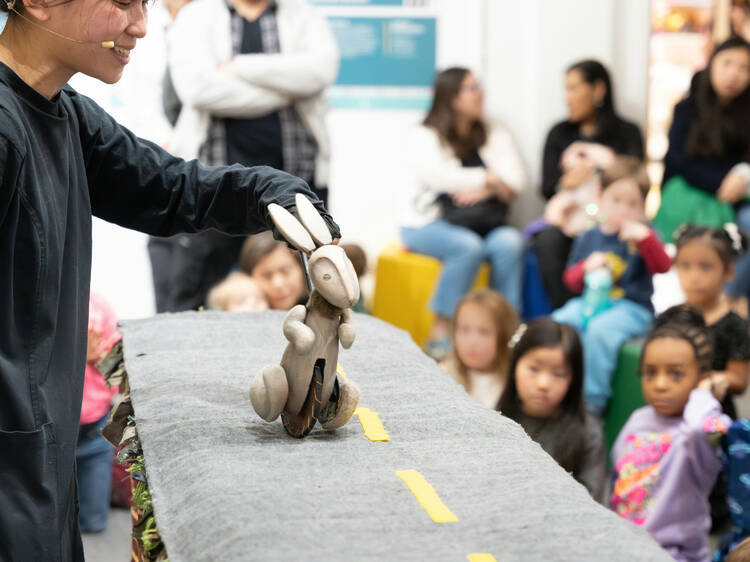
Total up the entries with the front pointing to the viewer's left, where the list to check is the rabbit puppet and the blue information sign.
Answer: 0

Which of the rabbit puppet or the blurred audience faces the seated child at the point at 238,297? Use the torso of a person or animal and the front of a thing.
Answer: the blurred audience

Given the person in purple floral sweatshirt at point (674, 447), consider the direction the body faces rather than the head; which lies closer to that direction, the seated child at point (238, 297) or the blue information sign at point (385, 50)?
the seated child

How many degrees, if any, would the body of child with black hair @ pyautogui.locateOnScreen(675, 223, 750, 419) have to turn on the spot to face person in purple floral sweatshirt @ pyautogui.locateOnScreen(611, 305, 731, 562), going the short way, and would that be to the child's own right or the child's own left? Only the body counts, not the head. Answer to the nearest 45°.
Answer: approximately 45° to the child's own left

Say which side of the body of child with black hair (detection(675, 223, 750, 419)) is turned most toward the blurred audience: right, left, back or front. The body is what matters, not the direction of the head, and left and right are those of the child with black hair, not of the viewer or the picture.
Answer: right

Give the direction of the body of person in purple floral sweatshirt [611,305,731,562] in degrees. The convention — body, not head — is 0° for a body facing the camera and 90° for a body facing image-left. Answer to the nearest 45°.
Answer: approximately 45°

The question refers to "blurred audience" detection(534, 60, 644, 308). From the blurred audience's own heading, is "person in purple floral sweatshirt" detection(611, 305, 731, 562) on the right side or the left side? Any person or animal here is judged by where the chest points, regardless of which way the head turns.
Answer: on their left

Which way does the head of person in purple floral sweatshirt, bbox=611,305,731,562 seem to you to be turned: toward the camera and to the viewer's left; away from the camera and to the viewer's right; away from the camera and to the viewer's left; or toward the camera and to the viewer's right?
toward the camera and to the viewer's left

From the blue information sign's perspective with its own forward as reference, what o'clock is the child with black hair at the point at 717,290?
The child with black hair is roughly at 11 o'clock from the blue information sign.

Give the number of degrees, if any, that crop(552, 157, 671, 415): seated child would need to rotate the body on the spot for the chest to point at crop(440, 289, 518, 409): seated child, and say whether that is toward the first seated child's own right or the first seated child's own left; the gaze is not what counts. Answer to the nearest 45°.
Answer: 0° — they already face them

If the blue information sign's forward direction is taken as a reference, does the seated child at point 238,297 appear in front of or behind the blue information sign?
in front
